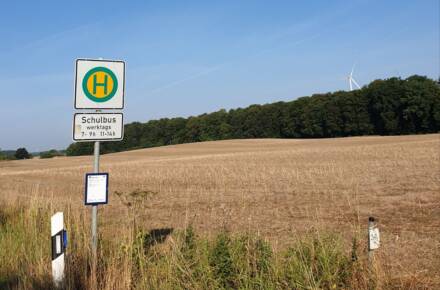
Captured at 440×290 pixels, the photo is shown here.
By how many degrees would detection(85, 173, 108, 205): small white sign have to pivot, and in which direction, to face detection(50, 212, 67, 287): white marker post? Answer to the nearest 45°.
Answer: approximately 45° to its right

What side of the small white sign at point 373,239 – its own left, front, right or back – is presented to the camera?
front

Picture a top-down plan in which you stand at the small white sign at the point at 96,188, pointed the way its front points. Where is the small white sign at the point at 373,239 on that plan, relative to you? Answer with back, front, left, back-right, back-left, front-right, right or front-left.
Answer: front-left

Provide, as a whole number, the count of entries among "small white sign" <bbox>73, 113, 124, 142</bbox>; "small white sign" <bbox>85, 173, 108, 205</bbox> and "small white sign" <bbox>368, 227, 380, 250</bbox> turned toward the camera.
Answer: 3

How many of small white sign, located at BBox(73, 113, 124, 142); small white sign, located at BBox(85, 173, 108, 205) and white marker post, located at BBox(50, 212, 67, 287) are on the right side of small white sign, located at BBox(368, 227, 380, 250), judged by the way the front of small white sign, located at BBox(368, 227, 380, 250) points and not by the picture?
3

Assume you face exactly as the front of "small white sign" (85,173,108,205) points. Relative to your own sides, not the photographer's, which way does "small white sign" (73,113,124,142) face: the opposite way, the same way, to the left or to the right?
the same way

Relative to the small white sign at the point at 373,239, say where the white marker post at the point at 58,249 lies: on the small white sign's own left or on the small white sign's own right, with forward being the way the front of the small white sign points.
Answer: on the small white sign's own right

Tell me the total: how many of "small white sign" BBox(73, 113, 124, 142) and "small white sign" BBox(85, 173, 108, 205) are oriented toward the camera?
2

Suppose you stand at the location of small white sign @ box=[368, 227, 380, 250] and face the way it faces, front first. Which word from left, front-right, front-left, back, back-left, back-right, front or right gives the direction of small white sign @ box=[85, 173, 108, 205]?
right

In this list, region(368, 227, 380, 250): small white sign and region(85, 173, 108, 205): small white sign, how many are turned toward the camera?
2

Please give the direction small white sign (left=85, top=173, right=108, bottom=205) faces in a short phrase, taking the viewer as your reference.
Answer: facing the viewer
